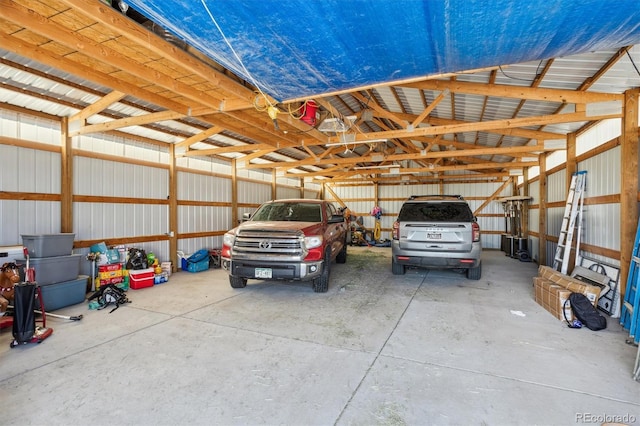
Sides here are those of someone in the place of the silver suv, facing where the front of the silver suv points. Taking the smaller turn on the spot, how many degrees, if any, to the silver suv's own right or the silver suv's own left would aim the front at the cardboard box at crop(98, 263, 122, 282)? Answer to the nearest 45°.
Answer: approximately 135° to the silver suv's own left

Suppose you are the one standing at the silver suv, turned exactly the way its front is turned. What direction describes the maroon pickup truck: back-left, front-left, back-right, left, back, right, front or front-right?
back-left

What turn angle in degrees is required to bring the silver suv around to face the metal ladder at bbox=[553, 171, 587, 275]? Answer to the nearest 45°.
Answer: approximately 90° to its right

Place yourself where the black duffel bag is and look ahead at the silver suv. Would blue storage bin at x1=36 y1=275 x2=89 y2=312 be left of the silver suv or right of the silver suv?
left

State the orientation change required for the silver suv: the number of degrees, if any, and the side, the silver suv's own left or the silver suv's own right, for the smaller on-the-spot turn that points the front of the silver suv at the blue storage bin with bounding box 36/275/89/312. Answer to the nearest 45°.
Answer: approximately 135° to the silver suv's own left

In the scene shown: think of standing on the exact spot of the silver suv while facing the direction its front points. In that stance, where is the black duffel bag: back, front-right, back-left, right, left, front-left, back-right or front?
back-right

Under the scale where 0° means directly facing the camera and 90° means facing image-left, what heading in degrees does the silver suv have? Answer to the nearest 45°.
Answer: approximately 180°

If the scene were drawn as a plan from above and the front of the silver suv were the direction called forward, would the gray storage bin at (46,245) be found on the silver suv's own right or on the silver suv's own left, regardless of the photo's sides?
on the silver suv's own left

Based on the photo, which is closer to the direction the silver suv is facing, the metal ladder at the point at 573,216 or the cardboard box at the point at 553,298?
the metal ladder
